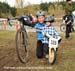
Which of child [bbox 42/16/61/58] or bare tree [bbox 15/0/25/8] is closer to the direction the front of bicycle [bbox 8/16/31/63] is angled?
the child

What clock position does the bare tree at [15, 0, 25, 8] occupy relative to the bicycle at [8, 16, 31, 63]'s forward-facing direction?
The bare tree is roughly at 6 o'clock from the bicycle.

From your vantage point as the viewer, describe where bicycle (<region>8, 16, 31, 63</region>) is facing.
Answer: facing the viewer

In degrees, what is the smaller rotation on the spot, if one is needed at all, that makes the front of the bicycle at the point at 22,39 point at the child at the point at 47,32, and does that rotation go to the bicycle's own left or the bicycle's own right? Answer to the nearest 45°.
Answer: approximately 90° to the bicycle's own left
